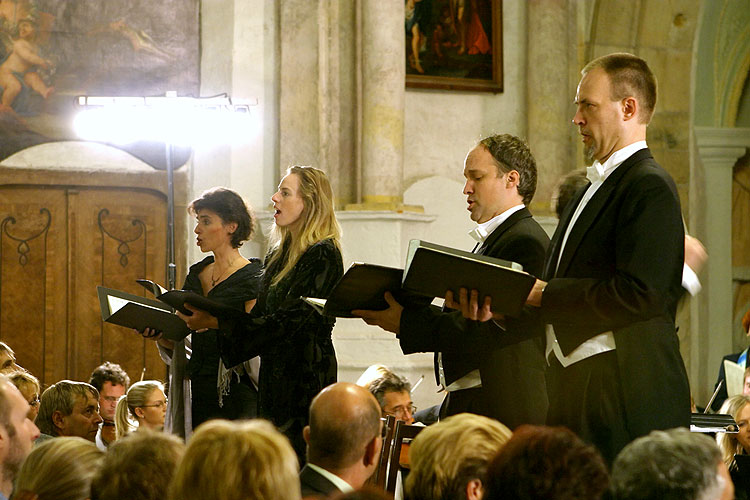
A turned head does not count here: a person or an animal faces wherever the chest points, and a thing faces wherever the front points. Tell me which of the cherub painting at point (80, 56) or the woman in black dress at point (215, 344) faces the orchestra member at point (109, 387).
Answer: the cherub painting

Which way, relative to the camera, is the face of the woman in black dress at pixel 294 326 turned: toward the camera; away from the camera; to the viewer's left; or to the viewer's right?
to the viewer's left

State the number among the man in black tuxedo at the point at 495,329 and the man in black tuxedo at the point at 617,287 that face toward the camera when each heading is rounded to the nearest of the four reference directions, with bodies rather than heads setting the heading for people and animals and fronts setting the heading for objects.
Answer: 0

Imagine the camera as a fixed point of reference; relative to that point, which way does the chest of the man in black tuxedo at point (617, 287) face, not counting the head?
to the viewer's left

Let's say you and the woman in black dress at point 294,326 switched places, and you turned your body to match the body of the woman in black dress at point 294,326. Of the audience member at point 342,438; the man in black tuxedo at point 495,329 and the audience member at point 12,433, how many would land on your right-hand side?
0

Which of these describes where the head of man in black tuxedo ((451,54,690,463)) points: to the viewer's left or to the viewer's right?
to the viewer's left

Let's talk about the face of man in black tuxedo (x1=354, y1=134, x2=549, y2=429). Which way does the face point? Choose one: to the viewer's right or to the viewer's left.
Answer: to the viewer's left

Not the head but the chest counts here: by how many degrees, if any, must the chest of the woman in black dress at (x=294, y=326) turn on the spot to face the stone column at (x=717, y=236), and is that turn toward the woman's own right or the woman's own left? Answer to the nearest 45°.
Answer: approximately 135° to the woman's own right

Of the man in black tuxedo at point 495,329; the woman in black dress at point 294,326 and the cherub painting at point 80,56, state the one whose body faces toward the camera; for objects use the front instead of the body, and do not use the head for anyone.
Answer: the cherub painting

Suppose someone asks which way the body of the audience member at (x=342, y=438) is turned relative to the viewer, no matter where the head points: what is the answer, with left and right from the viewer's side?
facing away from the viewer and to the right of the viewer

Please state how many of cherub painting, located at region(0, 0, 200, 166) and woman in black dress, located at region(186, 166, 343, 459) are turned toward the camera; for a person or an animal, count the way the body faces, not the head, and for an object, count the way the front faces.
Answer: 1

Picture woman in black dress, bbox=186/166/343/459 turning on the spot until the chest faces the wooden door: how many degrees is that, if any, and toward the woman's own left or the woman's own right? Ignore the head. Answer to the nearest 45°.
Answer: approximately 90° to the woman's own right

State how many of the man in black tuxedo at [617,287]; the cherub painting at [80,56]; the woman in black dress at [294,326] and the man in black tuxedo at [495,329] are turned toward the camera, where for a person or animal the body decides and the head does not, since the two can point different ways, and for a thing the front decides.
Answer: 1

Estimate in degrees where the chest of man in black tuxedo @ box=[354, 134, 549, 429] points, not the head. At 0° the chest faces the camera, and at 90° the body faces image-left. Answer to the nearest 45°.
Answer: approximately 90°

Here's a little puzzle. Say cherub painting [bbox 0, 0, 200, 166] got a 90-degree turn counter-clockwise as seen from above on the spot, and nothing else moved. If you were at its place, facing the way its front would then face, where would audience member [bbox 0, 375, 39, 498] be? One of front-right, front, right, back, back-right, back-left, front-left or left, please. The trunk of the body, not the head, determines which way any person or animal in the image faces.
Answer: right

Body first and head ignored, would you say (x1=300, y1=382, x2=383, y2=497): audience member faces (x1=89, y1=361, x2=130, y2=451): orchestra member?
no

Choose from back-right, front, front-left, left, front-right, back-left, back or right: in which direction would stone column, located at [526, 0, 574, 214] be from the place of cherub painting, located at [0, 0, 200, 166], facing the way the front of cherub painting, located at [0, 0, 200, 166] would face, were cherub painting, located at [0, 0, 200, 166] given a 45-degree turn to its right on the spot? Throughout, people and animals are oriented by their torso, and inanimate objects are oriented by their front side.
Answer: back-left

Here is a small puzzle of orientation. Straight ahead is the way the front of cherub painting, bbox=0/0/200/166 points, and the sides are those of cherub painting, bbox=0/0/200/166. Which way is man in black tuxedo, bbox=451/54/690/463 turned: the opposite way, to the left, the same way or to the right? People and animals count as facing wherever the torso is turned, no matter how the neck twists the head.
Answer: to the right

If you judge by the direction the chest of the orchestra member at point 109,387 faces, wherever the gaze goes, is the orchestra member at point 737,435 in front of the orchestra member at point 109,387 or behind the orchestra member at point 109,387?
in front
